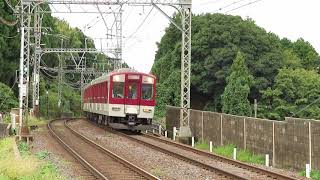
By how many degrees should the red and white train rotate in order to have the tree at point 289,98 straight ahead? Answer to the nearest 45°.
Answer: approximately 90° to its left

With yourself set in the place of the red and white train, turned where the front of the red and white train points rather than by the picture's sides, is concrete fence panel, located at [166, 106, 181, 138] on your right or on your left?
on your left

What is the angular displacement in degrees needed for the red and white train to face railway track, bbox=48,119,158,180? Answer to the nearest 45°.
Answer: approximately 45° to its right

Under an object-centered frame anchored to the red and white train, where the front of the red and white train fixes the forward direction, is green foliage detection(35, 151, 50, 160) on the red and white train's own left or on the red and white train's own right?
on the red and white train's own right

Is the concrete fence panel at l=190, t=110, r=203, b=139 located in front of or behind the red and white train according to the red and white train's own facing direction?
in front

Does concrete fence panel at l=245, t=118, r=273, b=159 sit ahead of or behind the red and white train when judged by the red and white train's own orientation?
ahead

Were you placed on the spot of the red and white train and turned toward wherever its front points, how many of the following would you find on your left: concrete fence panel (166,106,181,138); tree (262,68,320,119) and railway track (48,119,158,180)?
2

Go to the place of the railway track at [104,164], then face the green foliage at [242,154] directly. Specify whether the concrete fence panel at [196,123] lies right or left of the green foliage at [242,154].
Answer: left

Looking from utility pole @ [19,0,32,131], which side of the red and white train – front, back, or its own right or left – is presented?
right

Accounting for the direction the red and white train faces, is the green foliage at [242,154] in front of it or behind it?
in front

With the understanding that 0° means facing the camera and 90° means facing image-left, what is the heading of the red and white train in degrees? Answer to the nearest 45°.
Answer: approximately 315°

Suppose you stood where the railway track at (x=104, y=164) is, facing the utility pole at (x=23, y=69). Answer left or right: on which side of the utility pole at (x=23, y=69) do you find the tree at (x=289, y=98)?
right
